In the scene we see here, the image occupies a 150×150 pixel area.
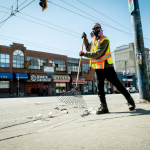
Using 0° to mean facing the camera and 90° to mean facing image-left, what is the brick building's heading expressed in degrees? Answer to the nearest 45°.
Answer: approximately 315°

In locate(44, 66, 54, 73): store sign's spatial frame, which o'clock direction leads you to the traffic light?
The traffic light is roughly at 12 o'clock from the store sign.

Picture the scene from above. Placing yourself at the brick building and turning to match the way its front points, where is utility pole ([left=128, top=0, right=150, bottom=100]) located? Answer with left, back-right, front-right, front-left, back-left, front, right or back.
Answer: front-right

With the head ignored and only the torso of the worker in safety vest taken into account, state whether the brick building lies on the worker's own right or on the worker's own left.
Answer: on the worker's own right

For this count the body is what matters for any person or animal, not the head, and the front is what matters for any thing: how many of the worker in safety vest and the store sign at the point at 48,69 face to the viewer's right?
0

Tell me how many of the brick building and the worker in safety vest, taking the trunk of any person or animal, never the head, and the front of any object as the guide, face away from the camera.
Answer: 0

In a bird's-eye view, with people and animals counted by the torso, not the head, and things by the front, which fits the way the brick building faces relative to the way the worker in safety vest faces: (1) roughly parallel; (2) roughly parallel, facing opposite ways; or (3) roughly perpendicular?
roughly perpendicular

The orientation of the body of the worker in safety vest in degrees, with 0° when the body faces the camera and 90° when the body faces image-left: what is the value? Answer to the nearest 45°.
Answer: approximately 45°

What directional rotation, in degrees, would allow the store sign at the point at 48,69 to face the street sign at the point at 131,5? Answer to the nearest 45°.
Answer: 0° — it already faces it
